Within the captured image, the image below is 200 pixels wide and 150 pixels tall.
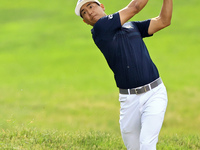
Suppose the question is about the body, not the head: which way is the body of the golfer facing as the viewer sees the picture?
toward the camera
